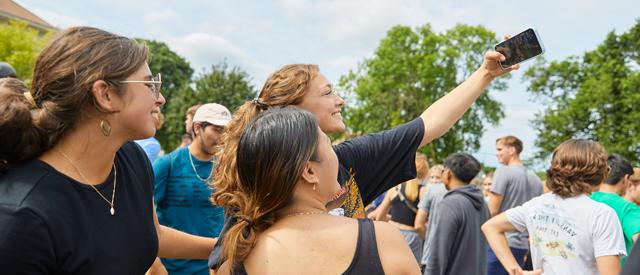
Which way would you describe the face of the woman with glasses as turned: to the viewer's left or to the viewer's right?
to the viewer's right

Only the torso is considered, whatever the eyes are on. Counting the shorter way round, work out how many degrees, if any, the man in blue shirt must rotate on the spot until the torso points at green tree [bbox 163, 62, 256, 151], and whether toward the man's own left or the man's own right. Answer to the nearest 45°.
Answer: approximately 135° to the man's own left

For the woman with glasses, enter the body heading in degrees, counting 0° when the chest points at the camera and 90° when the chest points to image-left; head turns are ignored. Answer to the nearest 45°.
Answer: approximately 315°

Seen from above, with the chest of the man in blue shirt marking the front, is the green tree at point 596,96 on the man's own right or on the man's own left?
on the man's own left

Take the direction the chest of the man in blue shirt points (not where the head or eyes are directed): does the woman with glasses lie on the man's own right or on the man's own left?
on the man's own right

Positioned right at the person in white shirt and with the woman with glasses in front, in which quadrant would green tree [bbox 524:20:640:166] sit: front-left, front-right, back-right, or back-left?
back-right

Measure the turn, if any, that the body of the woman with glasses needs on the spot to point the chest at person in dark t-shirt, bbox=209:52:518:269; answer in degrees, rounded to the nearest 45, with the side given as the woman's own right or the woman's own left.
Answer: approximately 45° to the woman's own left

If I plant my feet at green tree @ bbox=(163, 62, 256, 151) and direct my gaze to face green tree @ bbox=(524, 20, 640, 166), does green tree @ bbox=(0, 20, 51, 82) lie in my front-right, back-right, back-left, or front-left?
back-right

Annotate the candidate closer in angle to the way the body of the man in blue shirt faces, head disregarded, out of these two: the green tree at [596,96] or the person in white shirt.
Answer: the person in white shirt

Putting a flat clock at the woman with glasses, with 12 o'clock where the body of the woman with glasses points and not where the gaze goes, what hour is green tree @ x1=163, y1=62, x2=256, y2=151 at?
The green tree is roughly at 8 o'clock from the woman with glasses.
